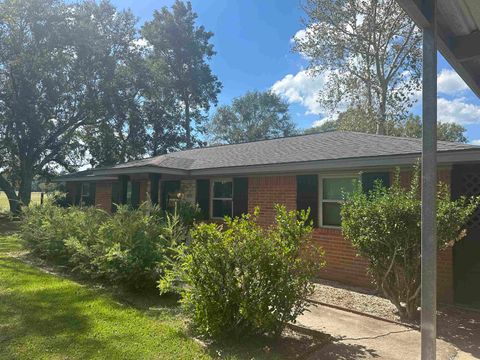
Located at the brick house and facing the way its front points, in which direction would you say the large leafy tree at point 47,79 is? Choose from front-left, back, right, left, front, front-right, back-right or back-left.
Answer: right

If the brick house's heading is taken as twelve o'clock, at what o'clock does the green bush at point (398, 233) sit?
The green bush is roughly at 10 o'clock from the brick house.

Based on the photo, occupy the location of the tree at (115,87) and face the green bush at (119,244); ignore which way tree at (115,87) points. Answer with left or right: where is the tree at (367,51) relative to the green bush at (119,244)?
left

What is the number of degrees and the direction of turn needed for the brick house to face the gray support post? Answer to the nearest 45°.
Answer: approximately 45° to its left

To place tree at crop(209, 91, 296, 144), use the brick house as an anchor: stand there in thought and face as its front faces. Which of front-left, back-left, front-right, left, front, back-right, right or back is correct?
back-right

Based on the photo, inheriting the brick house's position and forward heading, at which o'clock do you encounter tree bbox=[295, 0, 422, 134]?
The tree is roughly at 5 o'clock from the brick house.

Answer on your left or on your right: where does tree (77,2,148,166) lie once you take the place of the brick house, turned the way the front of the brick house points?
on your right

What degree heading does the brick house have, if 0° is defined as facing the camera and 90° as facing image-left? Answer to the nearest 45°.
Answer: approximately 45°

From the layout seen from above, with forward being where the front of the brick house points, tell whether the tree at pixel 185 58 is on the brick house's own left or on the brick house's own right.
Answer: on the brick house's own right
